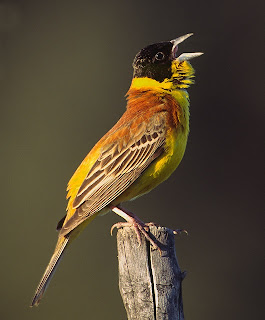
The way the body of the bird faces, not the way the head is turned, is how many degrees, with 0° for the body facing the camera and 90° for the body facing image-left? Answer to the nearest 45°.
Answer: approximately 270°
